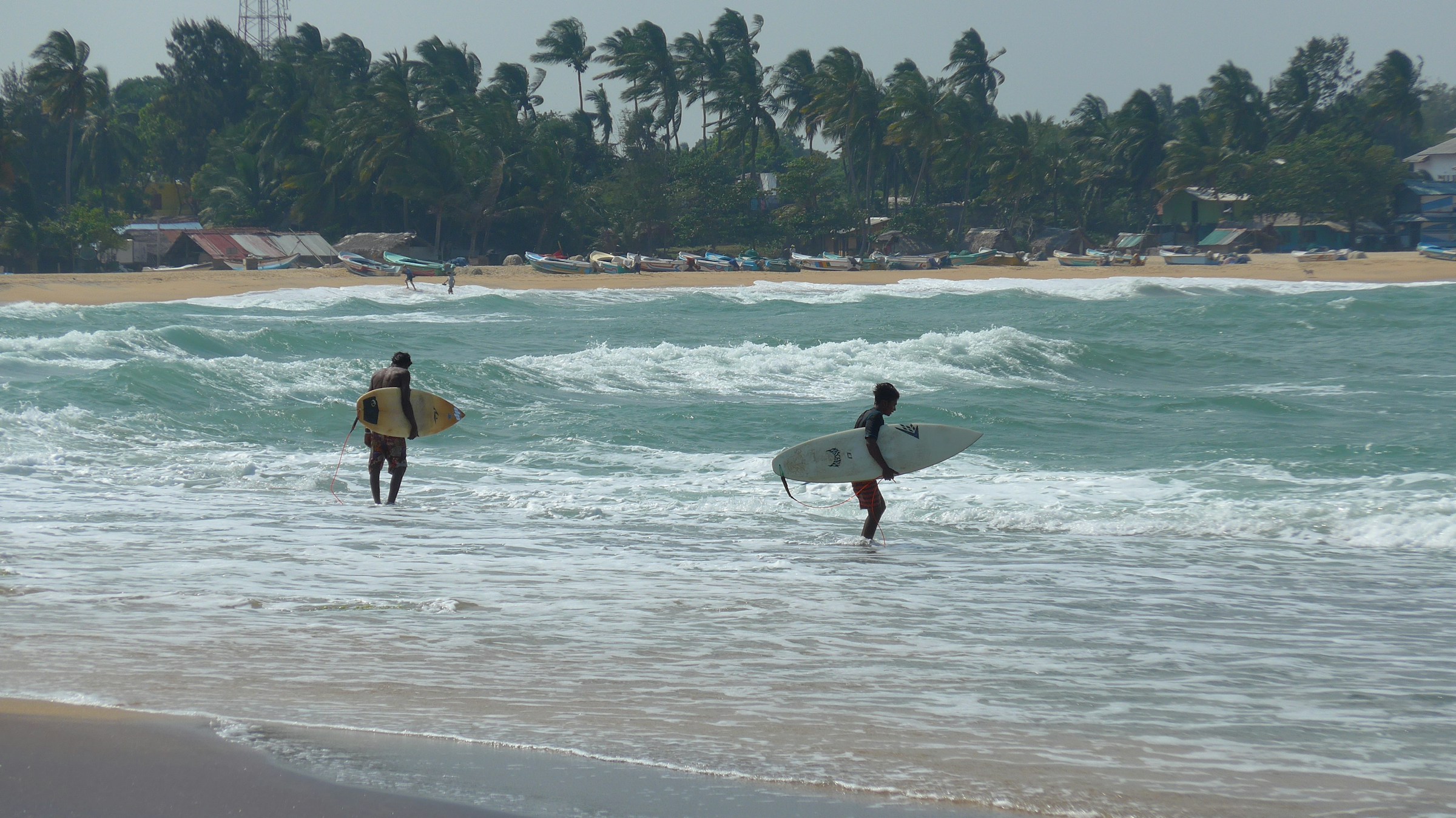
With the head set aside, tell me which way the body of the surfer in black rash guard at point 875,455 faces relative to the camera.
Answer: to the viewer's right

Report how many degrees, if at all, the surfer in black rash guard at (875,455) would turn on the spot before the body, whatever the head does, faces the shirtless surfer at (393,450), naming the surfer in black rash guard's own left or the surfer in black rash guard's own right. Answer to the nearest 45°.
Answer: approximately 180°
